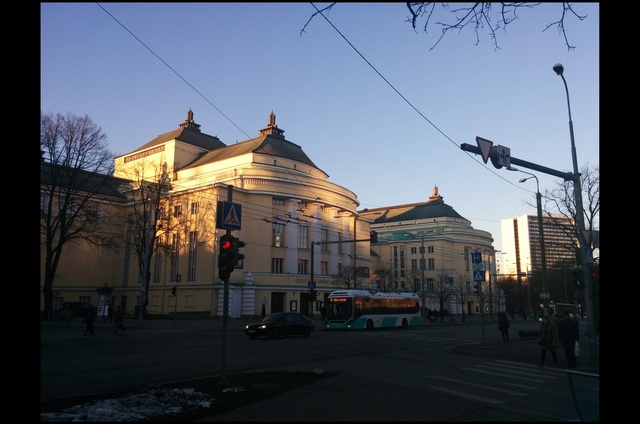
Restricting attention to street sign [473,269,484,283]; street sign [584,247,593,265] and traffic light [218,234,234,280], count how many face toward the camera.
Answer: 3

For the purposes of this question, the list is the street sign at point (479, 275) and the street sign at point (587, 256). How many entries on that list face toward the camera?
2

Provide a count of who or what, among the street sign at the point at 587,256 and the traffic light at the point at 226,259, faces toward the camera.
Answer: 2

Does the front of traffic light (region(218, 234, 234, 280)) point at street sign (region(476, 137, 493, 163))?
no

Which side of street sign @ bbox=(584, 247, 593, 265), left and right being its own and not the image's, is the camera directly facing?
front

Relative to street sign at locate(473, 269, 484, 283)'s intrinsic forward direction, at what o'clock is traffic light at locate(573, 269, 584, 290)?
The traffic light is roughly at 11 o'clock from the street sign.

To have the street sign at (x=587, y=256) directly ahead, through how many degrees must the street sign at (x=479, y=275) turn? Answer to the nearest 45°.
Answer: approximately 45° to its left

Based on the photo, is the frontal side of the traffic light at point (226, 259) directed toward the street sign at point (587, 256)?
no

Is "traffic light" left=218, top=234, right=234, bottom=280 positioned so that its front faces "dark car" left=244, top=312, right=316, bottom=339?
no

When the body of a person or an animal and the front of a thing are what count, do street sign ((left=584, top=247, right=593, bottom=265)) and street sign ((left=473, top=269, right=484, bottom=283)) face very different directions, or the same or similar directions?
same or similar directions

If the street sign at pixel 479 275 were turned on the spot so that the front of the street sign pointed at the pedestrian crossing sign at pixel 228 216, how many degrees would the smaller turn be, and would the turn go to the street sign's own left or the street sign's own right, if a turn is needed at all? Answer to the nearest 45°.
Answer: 0° — it already faces it

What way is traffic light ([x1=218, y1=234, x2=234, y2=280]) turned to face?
toward the camera

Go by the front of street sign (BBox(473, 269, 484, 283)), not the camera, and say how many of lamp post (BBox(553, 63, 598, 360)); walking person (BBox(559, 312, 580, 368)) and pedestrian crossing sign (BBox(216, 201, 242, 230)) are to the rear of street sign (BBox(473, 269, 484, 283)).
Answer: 0

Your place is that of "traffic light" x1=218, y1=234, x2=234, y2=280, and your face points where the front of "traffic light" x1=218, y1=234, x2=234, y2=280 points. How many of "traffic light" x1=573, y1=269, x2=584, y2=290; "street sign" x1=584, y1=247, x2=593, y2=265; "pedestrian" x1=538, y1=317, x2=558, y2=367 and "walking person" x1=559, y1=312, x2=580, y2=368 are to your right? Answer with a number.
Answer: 0

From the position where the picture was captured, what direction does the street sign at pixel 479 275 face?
facing the viewer

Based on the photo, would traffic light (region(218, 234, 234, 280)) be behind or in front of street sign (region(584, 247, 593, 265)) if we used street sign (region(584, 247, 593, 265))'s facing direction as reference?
in front

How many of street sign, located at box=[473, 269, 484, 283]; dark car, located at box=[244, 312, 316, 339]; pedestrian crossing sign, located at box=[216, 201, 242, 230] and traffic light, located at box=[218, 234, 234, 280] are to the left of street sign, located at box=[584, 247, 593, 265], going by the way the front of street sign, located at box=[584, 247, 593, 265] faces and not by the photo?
0
